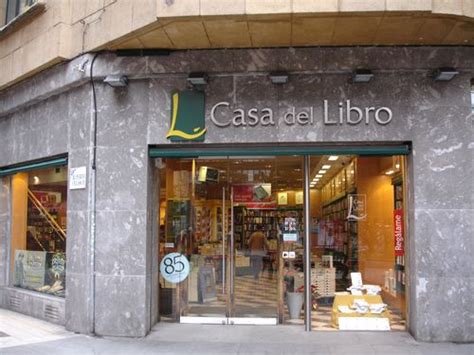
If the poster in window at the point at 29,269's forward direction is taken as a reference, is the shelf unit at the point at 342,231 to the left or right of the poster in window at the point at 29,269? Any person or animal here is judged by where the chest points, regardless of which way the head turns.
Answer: on its left

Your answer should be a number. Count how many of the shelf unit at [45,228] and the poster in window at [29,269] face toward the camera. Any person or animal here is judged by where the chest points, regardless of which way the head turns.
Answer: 2

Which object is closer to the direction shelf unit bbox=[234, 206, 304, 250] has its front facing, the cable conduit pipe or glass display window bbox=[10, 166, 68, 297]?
the cable conduit pipe

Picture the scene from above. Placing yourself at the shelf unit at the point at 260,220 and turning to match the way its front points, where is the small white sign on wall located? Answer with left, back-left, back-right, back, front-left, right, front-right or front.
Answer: right

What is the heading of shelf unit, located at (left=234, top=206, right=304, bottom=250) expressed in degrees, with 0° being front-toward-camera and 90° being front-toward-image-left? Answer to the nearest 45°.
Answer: approximately 0°

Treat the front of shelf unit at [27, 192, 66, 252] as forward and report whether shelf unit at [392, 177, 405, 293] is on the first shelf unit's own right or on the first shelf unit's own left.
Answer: on the first shelf unit's own left

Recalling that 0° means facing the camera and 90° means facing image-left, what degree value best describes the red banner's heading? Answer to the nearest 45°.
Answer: approximately 0°
